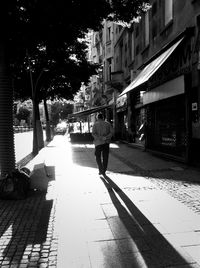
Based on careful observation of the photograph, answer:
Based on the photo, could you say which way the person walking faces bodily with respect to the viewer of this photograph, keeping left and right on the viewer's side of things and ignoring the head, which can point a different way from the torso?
facing away from the viewer
